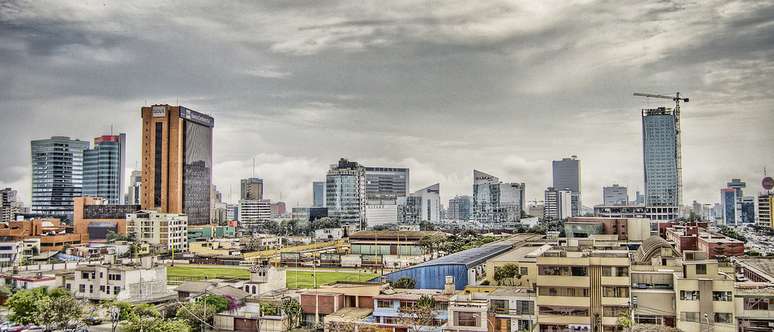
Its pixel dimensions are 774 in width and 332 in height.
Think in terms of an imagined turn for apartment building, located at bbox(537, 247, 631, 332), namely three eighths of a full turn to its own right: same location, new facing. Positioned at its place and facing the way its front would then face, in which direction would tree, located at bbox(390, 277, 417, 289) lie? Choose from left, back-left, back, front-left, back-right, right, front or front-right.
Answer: front

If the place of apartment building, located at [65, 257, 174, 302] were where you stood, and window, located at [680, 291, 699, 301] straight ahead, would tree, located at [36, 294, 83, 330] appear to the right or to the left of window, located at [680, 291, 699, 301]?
right

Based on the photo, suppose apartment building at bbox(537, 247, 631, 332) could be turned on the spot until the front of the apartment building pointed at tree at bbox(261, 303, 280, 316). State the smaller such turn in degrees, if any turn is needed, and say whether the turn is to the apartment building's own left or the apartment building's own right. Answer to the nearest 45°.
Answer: approximately 90° to the apartment building's own right

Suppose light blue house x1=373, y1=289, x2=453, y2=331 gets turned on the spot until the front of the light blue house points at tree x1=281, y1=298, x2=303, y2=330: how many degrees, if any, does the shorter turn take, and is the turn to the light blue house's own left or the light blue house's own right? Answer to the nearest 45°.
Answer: approximately 90° to the light blue house's own right

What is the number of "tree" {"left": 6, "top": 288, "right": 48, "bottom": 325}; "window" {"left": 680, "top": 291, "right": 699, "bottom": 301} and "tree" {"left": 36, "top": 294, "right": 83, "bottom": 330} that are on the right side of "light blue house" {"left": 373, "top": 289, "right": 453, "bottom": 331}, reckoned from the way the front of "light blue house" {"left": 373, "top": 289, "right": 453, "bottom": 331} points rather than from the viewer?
2

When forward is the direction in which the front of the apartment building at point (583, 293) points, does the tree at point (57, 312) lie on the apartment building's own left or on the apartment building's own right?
on the apartment building's own right

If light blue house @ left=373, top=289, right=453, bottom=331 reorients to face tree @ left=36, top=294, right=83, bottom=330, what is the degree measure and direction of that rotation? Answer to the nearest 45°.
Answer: approximately 90° to its right

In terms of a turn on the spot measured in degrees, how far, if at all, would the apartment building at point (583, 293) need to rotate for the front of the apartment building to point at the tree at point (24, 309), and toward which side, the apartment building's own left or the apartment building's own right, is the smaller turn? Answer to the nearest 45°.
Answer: approximately 90° to the apartment building's own right

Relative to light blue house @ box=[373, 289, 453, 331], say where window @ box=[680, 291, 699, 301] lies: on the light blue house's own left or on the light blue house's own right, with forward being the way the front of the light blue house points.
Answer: on the light blue house's own left

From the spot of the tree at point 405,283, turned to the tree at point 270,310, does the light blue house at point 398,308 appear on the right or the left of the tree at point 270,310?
left

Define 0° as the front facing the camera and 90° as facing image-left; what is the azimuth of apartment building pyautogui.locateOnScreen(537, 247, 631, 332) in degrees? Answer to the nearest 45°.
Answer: approximately 0°

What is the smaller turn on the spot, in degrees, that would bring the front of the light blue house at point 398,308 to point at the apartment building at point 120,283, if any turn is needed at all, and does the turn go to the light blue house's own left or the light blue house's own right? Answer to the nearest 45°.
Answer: approximately 135° to the light blue house's own right

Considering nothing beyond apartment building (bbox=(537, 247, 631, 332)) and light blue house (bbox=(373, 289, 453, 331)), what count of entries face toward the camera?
2
